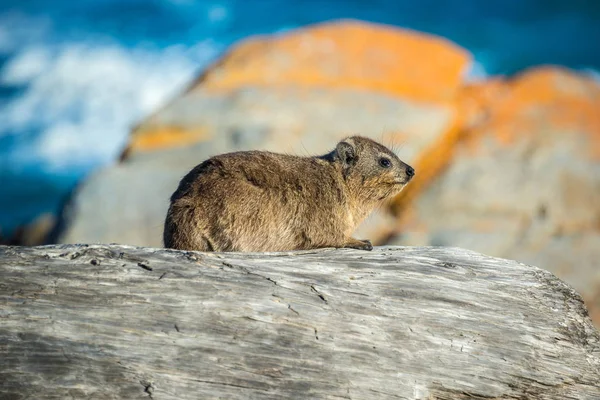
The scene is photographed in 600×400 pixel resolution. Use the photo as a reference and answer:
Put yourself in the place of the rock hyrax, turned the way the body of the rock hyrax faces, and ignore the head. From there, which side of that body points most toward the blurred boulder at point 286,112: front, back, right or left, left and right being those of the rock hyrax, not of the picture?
left

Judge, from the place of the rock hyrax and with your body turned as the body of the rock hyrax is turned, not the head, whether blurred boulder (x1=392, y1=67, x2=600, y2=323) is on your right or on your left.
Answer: on your left

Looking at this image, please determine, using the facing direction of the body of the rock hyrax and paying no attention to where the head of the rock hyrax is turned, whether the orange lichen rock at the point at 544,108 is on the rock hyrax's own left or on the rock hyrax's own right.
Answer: on the rock hyrax's own left

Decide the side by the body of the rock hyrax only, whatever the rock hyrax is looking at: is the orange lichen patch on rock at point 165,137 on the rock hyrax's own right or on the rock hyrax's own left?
on the rock hyrax's own left

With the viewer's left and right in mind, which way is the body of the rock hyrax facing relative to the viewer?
facing to the right of the viewer

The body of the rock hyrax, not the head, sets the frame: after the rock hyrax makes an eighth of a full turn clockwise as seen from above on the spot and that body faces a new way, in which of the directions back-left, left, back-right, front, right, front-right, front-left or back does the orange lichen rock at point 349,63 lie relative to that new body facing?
back-left
